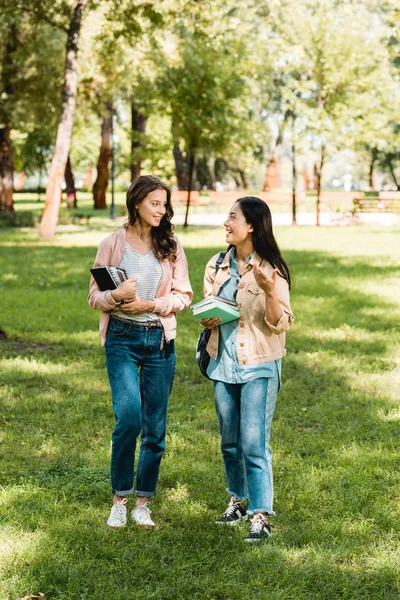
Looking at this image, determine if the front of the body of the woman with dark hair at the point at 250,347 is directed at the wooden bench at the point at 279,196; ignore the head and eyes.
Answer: no

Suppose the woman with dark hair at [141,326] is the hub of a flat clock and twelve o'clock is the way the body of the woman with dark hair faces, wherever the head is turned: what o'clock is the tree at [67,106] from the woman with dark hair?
The tree is roughly at 6 o'clock from the woman with dark hair.

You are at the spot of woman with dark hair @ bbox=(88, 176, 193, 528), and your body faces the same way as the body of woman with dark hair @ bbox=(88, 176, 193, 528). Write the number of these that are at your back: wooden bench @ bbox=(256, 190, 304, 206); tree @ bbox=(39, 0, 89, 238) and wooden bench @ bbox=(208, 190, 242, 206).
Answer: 3

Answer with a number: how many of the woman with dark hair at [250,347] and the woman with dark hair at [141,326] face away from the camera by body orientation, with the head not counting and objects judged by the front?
0

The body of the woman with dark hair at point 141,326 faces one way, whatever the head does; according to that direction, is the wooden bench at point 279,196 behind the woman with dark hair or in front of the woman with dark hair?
behind

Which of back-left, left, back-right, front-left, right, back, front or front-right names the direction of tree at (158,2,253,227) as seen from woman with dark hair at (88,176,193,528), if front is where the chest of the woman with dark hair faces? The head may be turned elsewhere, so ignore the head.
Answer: back

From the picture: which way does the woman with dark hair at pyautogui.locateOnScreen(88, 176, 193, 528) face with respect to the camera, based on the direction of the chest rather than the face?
toward the camera

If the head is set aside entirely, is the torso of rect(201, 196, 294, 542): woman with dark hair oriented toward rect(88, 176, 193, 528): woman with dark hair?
no

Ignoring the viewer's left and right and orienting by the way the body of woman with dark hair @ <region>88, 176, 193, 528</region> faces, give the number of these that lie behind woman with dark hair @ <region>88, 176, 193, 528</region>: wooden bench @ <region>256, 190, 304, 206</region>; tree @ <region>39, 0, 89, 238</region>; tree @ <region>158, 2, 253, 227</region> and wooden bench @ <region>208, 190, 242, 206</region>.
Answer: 4

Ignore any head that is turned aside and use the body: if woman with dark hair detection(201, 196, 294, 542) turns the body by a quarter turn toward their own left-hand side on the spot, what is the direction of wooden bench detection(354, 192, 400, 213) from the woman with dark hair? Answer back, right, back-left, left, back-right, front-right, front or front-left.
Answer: back-left

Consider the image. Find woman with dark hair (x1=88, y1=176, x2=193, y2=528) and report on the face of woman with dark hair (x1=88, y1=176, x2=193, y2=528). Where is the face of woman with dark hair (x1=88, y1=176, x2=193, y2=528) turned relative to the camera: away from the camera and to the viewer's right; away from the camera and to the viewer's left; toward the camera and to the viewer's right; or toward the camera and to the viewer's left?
toward the camera and to the viewer's right

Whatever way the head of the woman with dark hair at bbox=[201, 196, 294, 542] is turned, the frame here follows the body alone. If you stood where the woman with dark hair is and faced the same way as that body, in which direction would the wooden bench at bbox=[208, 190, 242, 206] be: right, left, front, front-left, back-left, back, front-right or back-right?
back-right

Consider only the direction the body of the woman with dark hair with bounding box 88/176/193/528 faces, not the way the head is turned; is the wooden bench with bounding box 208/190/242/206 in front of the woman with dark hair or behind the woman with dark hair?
behind

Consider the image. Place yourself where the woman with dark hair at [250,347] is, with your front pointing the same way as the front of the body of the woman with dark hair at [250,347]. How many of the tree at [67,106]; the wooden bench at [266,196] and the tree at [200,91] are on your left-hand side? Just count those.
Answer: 0

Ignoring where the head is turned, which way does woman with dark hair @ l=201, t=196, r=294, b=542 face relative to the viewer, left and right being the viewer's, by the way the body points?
facing the viewer and to the left of the viewer

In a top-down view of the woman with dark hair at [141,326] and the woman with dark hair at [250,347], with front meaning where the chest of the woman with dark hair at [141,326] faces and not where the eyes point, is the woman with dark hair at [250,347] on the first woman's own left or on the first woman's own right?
on the first woman's own left

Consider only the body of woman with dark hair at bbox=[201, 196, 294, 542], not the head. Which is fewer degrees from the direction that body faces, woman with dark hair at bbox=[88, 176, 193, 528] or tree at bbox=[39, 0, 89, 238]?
the woman with dark hair

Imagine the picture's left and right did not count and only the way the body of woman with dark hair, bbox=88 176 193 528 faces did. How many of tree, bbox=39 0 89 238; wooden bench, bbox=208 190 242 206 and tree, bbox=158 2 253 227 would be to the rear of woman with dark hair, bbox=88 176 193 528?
3
